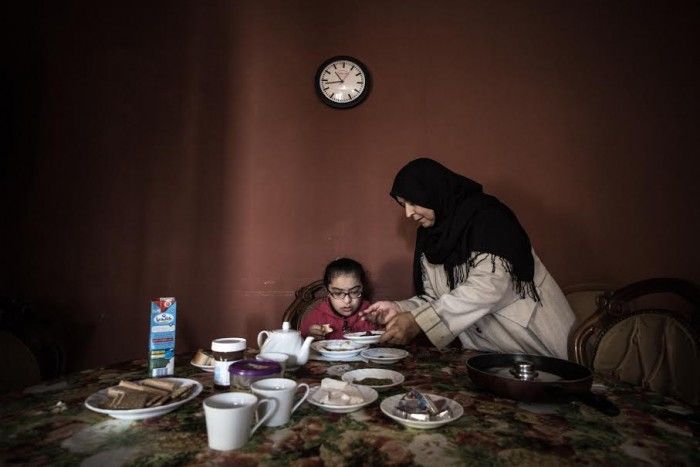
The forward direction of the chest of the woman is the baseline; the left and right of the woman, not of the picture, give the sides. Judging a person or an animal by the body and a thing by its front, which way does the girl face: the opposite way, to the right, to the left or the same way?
to the left

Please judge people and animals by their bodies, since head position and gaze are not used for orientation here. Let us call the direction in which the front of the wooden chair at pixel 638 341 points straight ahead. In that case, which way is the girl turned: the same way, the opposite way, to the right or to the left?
to the left

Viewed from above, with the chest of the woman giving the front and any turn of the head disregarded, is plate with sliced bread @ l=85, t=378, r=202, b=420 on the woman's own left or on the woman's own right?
on the woman's own left

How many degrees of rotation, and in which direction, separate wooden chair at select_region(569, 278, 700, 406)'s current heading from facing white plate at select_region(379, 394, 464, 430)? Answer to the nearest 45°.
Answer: approximately 45° to its left

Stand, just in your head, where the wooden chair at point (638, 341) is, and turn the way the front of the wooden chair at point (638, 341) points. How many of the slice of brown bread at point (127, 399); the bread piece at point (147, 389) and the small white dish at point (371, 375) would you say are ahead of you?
3

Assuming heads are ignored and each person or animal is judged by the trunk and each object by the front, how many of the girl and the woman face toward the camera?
1

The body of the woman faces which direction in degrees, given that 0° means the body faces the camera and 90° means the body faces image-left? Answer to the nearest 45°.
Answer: approximately 90°
